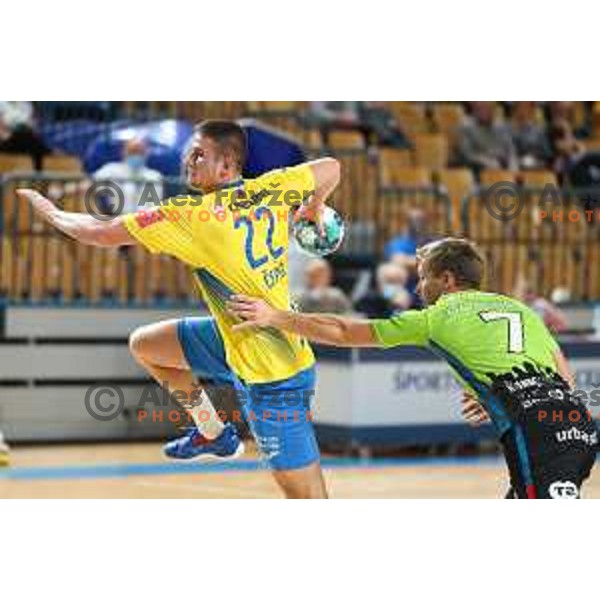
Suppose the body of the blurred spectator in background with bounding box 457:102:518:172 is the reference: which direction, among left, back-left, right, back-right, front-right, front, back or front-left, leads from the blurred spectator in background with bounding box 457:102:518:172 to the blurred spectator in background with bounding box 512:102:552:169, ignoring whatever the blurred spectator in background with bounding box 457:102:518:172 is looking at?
back-left

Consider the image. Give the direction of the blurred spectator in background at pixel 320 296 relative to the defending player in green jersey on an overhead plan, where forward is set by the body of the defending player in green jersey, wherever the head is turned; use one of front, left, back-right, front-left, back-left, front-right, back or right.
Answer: front-right

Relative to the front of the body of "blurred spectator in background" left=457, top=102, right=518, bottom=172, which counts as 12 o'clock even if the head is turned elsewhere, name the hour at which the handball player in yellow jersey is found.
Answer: The handball player in yellow jersey is roughly at 12 o'clock from the blurred spectator in background.

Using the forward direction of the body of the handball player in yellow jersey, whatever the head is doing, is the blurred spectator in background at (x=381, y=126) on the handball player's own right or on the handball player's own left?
on the handball player's own right

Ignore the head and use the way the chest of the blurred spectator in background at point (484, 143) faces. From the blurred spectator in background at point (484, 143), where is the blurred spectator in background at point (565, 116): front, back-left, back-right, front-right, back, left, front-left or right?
back-left

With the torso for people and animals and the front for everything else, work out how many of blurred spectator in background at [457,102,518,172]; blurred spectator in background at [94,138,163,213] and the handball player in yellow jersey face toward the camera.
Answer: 2

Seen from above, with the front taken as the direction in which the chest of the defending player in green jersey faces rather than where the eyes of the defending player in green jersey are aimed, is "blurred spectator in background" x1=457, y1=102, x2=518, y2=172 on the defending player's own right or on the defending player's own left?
on the defending player's own right

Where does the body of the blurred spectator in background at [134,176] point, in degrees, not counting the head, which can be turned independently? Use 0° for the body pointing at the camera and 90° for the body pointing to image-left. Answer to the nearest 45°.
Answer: approximately 0°

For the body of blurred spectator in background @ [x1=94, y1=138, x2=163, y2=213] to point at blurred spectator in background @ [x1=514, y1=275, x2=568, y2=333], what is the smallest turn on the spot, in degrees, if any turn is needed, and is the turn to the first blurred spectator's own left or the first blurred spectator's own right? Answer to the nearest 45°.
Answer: approximately 90° to the first blurred spectator's own left

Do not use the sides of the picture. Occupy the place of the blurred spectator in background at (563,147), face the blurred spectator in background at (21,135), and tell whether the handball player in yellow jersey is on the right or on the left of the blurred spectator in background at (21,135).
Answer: left

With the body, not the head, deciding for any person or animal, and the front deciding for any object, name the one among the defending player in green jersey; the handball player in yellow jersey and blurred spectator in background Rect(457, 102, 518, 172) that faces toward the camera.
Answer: the blurred spectator in background
